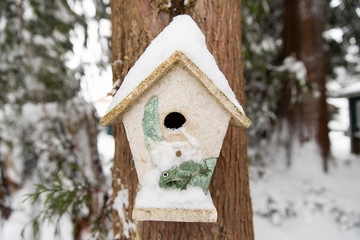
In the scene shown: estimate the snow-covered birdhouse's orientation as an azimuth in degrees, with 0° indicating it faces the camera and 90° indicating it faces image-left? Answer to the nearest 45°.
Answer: approximately 0°

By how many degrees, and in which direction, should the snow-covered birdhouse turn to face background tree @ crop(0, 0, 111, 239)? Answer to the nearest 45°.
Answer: approximately 135° to its right

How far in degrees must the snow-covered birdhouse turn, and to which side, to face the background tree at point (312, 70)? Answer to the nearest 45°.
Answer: approximately 135° to its left

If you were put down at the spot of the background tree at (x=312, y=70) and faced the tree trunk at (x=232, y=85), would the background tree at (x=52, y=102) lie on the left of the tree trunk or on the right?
right
